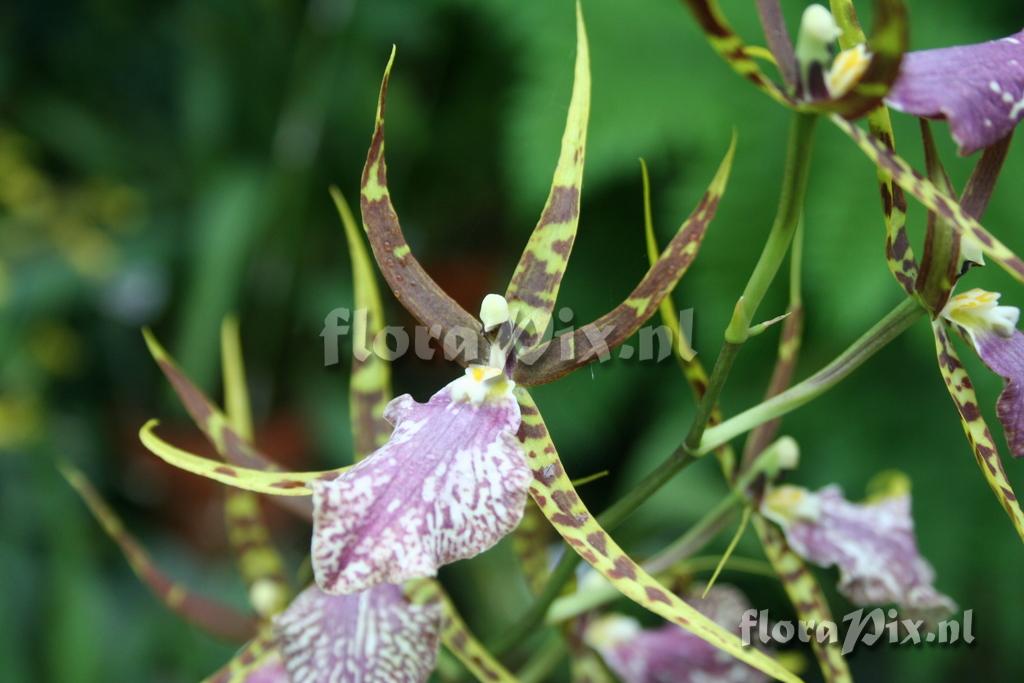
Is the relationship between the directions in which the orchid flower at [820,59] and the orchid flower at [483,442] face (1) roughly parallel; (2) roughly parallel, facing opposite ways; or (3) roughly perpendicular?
roughly perpendicular

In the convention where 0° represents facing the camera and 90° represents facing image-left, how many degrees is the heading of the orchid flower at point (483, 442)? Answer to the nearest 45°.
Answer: approximately 45°

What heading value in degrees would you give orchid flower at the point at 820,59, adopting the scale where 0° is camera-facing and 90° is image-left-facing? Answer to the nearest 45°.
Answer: approximately 315°
